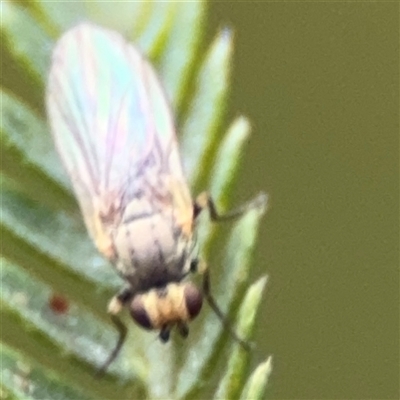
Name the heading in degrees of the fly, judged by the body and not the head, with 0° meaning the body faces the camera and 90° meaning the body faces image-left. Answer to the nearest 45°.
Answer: approximately 0°
